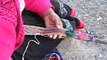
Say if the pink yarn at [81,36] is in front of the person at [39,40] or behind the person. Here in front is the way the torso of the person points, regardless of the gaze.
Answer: in front
